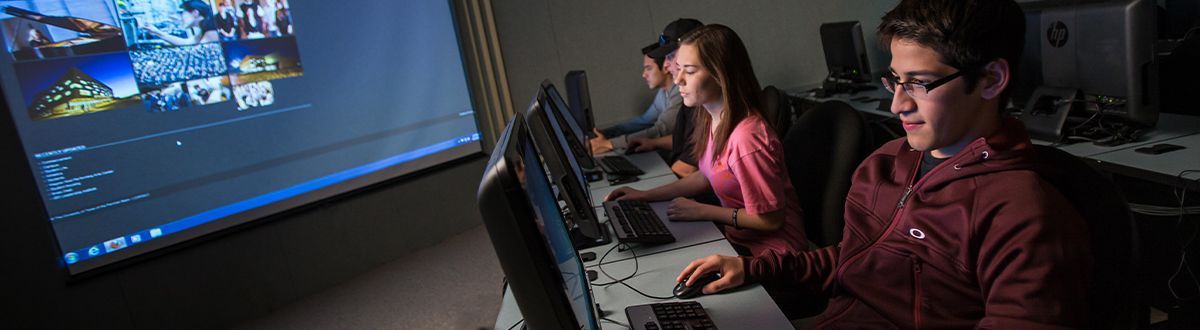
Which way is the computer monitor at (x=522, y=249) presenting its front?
to the viewer's right

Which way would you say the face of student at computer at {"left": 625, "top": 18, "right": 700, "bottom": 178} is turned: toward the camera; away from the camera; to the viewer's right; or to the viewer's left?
to the viewer's left

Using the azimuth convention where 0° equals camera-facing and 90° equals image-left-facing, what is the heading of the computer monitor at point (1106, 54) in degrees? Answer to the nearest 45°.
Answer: approximately 225°

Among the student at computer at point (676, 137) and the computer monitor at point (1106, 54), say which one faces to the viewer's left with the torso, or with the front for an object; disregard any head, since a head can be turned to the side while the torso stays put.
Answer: the student at computer

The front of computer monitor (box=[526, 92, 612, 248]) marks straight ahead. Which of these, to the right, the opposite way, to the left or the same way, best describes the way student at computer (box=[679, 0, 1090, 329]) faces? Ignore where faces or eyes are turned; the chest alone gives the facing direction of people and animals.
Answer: the opposite way

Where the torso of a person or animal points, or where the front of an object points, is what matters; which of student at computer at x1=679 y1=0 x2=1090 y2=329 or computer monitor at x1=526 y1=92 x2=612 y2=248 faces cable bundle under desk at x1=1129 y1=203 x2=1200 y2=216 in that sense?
the computer monitor

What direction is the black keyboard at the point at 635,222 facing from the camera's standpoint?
to the viewer's right

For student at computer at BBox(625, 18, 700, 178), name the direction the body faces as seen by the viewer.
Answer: to the viewer's left

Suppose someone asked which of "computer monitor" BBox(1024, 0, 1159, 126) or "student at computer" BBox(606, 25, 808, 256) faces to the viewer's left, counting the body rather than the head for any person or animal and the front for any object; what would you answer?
the student at computer

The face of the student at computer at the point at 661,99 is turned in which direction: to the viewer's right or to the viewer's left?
to the viewer's left

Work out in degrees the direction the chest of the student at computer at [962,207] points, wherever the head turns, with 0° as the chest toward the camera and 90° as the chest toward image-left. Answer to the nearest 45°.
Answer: approximately 45°

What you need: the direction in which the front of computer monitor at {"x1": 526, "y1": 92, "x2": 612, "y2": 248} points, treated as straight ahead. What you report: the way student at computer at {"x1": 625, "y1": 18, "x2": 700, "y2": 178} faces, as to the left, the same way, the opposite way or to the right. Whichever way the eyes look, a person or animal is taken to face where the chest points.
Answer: the opposite way

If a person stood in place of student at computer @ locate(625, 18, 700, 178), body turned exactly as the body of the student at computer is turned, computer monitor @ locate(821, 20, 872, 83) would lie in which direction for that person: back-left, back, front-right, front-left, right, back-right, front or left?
back-right

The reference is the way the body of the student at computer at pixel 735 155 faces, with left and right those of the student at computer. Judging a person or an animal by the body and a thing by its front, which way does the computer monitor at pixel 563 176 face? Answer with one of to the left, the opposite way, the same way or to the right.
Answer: the opposite way

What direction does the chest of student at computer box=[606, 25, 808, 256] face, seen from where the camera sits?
to the viewer's left

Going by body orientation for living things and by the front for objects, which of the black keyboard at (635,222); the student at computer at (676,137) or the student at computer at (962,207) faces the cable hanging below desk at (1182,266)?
the black keyboard
